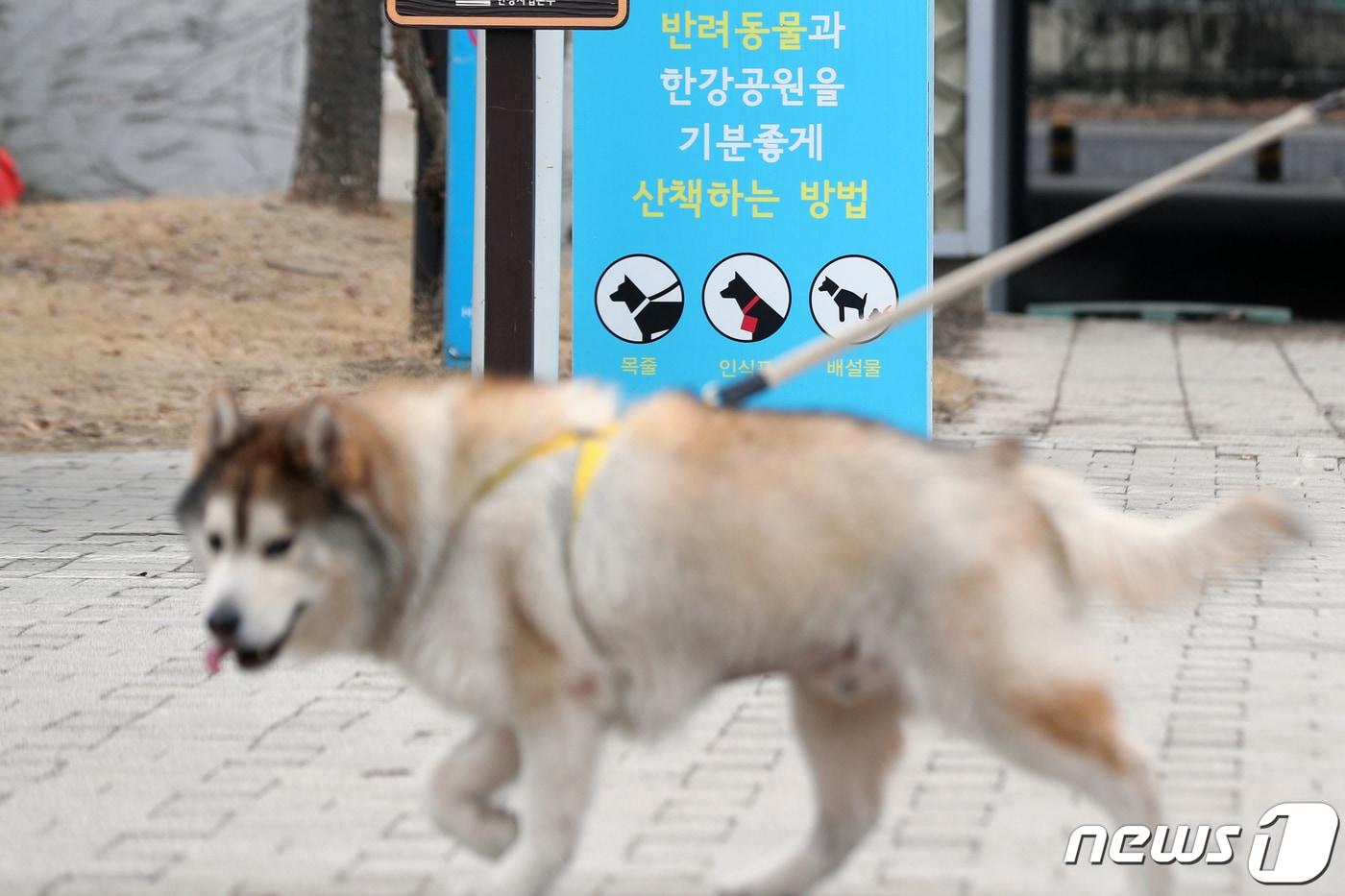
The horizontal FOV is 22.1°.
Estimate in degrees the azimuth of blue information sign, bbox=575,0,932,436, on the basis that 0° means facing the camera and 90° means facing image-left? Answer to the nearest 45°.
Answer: approximately 0°

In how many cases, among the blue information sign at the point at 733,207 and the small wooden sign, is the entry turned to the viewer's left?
0

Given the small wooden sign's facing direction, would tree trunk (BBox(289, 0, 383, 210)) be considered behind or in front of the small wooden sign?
behind

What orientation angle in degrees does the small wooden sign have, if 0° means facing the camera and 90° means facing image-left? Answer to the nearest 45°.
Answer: approximately 0°

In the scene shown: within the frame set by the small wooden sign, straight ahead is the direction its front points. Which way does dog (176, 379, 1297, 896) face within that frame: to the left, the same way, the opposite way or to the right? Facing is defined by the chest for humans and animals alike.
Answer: to the right

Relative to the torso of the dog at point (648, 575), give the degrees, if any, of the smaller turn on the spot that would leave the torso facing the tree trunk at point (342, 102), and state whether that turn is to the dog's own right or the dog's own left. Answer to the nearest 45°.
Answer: approximately 90° to the dog's own right

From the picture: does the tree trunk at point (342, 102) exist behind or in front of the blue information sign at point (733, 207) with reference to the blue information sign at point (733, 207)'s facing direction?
behind

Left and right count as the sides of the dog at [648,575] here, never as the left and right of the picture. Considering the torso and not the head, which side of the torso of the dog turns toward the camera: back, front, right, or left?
left

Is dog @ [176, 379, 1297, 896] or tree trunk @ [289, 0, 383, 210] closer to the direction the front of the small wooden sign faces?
the dog

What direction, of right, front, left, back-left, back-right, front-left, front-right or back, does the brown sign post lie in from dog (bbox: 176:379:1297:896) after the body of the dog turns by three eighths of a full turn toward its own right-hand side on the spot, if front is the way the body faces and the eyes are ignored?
front-left
